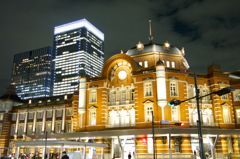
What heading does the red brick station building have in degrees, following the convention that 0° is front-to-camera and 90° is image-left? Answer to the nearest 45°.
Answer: approximately 45°
